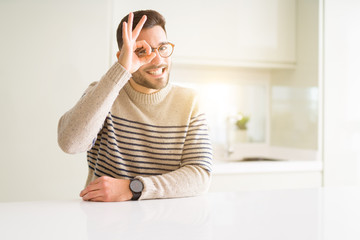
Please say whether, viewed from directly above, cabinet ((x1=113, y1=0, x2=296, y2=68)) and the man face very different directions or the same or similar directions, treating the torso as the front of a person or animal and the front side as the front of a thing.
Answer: same or similar directions

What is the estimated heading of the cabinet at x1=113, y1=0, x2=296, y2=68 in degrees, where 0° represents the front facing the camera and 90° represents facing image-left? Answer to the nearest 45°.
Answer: approximately 0°

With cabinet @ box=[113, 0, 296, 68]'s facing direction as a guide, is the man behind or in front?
in front

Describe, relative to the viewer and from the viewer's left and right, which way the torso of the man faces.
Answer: facing the viewer

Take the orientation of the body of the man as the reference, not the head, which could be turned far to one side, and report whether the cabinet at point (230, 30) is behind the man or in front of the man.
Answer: behind

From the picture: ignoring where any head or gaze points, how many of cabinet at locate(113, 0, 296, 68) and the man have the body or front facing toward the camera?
2
